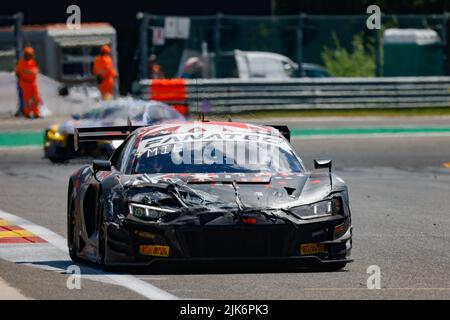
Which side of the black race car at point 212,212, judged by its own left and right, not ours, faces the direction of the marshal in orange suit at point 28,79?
back

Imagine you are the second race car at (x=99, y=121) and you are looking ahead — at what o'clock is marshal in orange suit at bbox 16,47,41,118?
The marshal in orange suit is roughly at 4 o'clock from the second race car.

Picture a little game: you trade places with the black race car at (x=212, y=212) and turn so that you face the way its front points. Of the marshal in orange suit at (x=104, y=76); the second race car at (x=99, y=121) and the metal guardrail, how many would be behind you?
3

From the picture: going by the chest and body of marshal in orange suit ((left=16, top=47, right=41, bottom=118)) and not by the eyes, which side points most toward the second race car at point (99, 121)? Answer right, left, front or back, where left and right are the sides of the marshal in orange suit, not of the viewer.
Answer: front

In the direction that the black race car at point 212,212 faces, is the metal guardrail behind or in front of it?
behind

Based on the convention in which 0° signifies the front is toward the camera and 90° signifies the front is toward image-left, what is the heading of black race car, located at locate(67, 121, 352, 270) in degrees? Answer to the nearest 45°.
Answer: approximately 0°

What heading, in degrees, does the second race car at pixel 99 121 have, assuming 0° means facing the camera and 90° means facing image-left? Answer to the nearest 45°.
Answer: approximately 45°

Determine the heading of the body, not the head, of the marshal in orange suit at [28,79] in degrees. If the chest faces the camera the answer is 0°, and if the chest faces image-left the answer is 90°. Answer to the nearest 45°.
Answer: approximately 0°

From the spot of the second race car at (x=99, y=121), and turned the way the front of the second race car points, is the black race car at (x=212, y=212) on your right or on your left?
on your left

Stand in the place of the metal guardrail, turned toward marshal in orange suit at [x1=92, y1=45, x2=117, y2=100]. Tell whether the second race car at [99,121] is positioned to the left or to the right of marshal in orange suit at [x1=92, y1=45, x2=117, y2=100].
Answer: left
